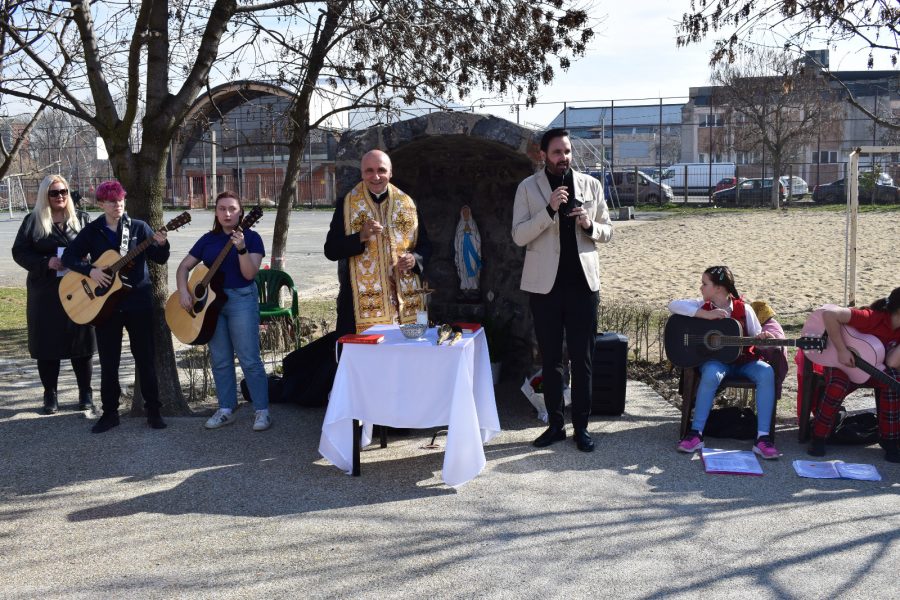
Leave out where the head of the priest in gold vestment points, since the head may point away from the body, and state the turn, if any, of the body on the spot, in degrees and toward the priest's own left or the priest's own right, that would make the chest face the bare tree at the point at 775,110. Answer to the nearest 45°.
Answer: approximately 135° to the priest's own left

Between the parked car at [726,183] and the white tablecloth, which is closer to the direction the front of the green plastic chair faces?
the white tablecloth

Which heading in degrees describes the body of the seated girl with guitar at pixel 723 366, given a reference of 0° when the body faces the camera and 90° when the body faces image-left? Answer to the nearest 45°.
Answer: approximately 0°

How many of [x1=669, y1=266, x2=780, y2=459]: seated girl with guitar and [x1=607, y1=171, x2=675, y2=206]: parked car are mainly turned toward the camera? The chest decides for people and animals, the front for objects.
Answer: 1

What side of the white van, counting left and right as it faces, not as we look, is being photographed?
left

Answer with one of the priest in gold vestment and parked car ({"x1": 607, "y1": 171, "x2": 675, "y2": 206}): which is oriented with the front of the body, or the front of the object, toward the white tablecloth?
the priest in gold vestment

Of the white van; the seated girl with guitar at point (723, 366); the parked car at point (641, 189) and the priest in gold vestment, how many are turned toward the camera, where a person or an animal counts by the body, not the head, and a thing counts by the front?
2

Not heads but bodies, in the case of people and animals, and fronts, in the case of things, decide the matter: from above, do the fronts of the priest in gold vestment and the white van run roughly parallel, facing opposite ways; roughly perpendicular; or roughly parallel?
roughly perpendicular
